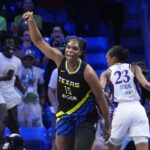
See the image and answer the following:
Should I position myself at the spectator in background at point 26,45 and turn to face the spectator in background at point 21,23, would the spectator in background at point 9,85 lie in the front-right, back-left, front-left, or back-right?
back-left

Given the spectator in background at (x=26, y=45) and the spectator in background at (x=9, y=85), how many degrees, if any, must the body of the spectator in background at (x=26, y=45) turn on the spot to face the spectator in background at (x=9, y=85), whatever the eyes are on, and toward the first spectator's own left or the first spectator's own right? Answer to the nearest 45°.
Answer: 0° — they already face them

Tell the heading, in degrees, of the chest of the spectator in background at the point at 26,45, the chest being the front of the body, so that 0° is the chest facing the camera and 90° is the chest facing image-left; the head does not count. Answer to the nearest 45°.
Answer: approximately 0°

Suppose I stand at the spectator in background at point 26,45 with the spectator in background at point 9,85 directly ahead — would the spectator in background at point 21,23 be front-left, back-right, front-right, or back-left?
back-right
